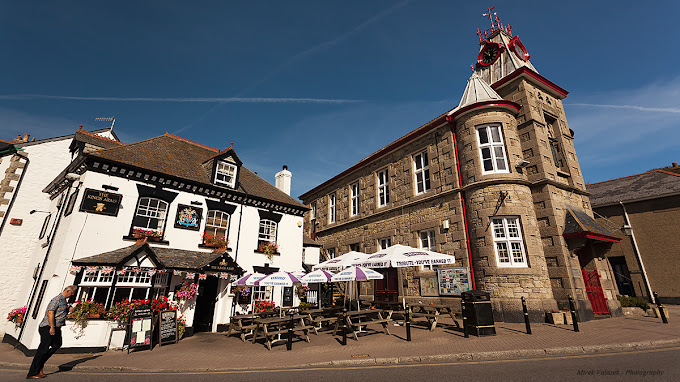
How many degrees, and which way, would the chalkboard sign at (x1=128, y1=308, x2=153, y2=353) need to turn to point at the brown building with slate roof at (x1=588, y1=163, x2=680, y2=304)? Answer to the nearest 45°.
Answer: approximately 90° to its left

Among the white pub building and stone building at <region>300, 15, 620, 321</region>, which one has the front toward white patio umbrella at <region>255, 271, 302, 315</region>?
the white pub building

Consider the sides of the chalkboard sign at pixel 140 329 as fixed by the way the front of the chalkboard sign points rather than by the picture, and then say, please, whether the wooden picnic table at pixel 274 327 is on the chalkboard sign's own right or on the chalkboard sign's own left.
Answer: on the chalkboard sign's own left

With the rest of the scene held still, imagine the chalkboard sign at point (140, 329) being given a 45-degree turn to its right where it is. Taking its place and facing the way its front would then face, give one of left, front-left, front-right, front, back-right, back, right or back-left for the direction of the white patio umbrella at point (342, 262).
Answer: back-left

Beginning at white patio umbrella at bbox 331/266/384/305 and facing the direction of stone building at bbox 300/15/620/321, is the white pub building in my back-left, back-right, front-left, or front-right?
back-left

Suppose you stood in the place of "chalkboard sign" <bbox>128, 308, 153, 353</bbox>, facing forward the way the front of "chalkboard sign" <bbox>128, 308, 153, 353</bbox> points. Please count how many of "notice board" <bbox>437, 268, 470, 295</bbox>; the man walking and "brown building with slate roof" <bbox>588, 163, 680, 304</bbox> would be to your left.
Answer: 2

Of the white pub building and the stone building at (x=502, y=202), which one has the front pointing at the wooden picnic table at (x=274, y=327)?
the white pub building

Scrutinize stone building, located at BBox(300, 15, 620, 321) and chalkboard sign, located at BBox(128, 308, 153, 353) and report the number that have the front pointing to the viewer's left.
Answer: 0

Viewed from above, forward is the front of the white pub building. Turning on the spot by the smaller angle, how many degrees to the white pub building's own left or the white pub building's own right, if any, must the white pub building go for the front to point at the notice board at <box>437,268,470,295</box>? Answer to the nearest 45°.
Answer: approximately 45° to the white pub building's own left

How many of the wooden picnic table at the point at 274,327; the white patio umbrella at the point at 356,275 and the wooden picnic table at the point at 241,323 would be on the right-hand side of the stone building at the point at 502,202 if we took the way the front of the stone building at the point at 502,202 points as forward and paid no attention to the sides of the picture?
3

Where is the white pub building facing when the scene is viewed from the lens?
facing the viewer and to the right of the viewer

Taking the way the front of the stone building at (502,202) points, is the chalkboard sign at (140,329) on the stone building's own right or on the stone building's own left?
on the stone building's own right
